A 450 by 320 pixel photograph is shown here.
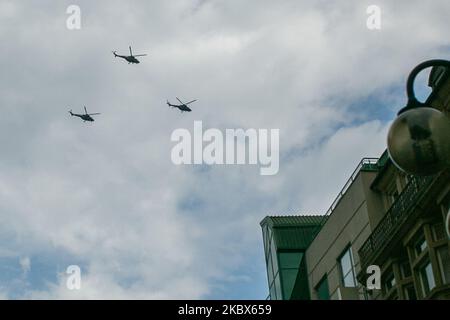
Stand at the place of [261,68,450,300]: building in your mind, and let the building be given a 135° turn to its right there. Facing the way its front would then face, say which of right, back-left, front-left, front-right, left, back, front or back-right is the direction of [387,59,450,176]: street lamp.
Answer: back
